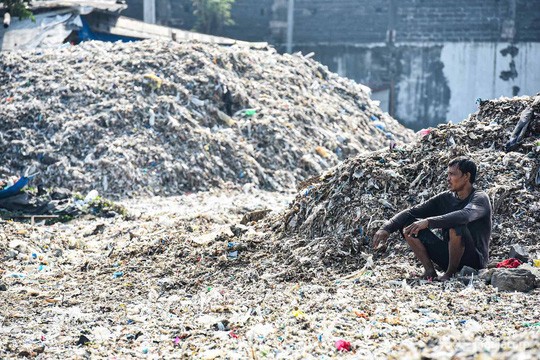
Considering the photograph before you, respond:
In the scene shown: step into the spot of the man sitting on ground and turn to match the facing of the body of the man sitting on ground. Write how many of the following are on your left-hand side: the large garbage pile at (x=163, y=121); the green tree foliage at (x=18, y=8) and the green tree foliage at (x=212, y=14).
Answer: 0

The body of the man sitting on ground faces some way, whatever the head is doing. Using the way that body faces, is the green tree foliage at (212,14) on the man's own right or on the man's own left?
on the man's own right

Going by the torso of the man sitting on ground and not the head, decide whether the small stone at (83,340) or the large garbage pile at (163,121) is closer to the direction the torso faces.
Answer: the small stone

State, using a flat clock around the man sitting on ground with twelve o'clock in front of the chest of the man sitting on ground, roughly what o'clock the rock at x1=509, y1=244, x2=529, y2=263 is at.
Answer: The rock is roughly at 6 o'clock from the man sitting on ground.

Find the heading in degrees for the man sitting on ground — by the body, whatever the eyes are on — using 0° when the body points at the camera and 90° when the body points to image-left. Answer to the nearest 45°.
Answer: approximately 45°

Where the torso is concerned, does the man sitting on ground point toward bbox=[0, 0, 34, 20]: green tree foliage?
no

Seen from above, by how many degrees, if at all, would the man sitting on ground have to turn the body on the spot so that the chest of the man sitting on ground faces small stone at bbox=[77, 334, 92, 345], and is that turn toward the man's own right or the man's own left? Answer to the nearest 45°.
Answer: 0° — they already face it

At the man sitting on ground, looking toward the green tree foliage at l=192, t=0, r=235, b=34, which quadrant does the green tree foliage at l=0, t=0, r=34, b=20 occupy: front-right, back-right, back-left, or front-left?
front-left

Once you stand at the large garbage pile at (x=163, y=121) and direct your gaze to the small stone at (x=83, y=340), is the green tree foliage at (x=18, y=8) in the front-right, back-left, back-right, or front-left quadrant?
back-right

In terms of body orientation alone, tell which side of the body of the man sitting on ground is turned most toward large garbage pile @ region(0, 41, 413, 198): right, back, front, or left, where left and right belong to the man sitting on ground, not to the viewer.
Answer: right
